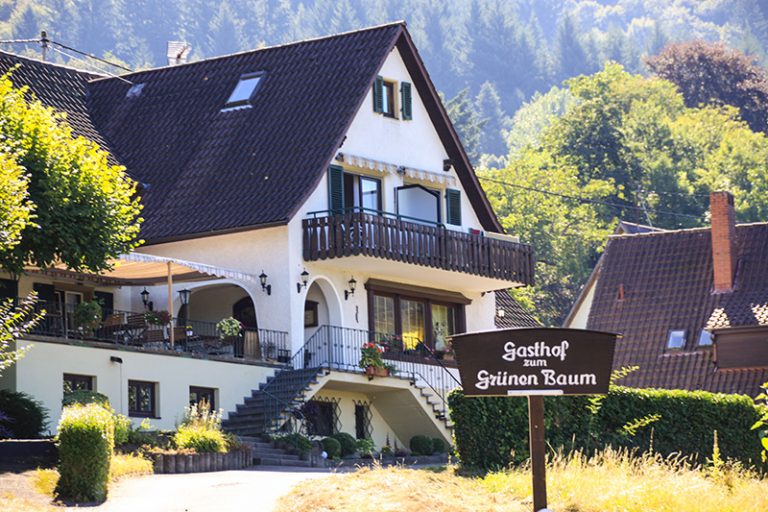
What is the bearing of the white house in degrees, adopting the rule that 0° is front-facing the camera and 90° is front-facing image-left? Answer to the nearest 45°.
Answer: approximately 315°

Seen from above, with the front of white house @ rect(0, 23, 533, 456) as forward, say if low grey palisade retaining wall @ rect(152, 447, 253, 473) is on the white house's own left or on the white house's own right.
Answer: on the white house's own right

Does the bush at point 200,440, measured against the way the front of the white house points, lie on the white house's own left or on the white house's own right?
on the white house's own right

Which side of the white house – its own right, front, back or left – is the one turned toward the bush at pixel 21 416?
right

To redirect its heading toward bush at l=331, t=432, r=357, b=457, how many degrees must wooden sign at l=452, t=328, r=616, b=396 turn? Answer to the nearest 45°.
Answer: approximately 180°

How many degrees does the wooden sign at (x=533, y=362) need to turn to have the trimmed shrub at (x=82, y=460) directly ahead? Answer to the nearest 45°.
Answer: approximately 90° to its right

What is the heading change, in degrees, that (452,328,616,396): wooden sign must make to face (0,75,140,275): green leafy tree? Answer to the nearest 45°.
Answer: approximately 135° to its right

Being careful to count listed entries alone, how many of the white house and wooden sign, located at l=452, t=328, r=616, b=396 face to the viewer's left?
0

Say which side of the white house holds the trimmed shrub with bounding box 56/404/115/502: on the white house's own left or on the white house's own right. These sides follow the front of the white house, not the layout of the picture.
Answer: on the white house's own right
